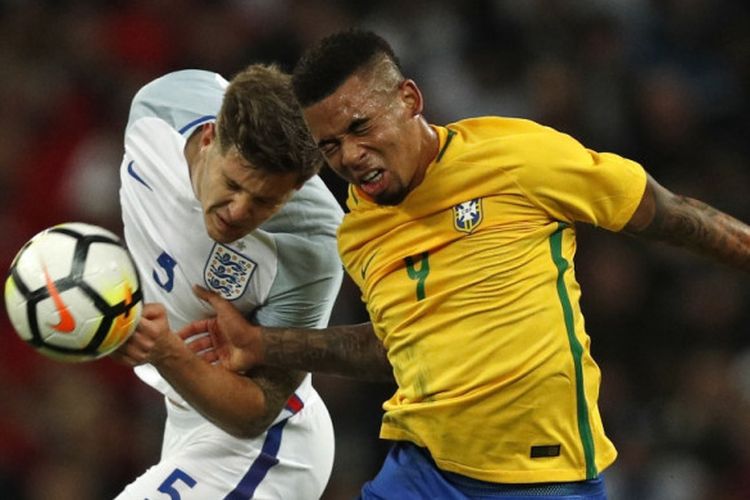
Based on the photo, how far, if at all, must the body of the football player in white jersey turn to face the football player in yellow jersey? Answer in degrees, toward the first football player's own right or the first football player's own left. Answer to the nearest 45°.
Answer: approximately 90° to the first football player's own left

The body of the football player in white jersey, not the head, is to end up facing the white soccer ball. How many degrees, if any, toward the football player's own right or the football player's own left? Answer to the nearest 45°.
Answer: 0° — they already face it

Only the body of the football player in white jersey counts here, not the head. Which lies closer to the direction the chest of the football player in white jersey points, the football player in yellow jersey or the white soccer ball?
the white soccer ball

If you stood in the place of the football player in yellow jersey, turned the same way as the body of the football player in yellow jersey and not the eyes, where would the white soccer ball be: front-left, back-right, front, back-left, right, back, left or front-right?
front-right

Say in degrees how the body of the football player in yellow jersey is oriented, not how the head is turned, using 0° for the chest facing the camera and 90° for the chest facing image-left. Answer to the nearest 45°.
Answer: approximately 45°
